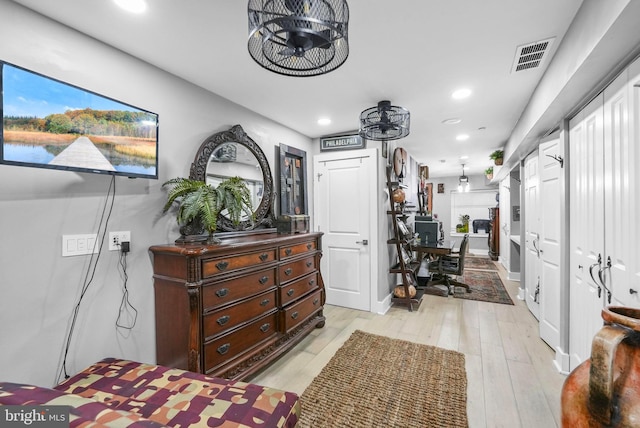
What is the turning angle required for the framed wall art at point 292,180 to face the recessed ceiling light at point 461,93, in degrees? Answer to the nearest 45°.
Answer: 0° — it already faces it

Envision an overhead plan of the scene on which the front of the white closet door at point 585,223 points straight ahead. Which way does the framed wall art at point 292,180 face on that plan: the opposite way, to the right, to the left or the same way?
the opposite way

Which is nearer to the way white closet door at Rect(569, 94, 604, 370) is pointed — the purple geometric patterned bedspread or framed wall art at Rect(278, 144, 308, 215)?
the framed wall art

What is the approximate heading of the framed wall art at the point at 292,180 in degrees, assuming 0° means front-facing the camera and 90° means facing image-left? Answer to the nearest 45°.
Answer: approximately 315°

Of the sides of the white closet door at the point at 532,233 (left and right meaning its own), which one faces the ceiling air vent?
left

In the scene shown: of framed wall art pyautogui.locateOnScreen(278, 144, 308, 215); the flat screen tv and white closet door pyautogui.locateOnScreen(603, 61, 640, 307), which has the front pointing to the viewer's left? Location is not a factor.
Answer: the white closet door

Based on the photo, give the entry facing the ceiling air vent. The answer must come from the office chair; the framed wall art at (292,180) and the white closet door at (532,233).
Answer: the framed wall art

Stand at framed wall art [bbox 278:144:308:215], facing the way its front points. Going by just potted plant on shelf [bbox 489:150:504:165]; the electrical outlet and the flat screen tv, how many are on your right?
2

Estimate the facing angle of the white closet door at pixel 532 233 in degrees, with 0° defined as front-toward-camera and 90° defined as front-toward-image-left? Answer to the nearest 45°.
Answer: approximately 90°

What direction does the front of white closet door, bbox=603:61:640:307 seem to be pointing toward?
to the viewer's left

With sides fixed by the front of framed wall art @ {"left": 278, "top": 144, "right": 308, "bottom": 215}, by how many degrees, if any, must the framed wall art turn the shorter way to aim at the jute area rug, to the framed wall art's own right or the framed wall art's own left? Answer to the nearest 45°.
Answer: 0° — it already faces it

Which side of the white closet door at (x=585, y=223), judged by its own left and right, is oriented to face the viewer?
left
